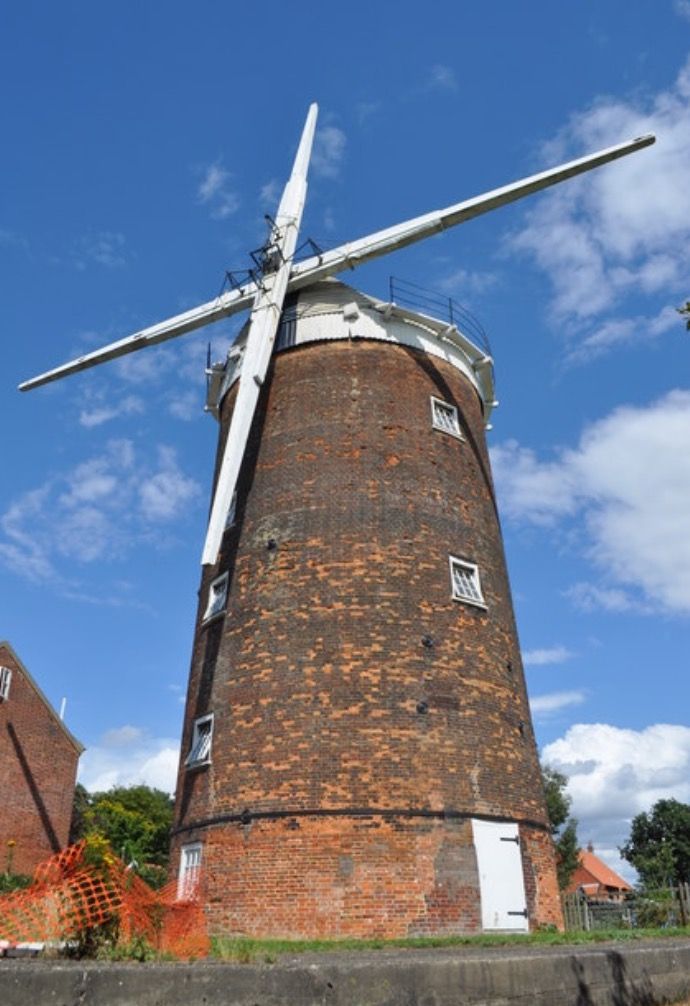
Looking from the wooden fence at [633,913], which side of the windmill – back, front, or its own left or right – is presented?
back

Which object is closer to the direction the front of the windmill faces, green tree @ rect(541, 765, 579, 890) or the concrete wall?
the concrete wall

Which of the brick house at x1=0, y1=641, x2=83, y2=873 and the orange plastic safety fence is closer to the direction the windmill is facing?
the orange plastic safety fence

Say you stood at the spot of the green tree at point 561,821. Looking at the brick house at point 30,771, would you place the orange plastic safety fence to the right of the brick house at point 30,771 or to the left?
left

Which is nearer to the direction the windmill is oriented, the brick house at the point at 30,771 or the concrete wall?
the concrete wall

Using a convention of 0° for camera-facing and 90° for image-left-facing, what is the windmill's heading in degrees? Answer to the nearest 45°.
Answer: approximately 45°

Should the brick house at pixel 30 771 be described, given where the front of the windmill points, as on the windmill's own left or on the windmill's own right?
on the windmill's own right

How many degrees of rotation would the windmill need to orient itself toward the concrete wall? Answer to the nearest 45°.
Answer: approximately 45° to its left

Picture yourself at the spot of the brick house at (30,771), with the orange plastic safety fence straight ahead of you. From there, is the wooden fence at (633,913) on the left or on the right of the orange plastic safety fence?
left
